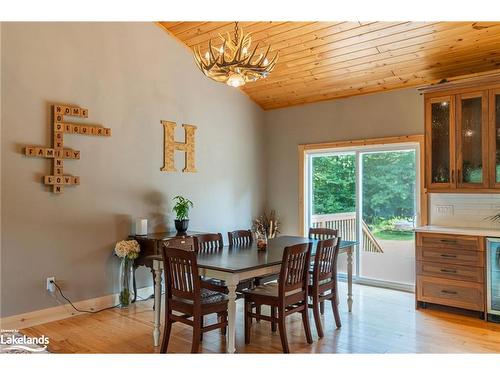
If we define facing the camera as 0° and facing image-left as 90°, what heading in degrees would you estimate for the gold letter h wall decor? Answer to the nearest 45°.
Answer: approximately 315°

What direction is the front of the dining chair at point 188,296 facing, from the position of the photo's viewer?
facing away from the viewer and to the right of the viewer

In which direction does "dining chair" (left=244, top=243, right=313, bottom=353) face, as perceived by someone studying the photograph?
facing away from the viewer and to the left of the viewer

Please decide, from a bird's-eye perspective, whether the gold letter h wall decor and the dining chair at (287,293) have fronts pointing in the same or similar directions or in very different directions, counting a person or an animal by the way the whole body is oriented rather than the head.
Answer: very different directions

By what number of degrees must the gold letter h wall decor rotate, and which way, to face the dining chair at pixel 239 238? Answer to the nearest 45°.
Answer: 0° — it already faces it

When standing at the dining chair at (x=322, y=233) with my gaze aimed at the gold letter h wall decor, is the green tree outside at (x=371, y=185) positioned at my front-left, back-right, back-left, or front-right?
back-right

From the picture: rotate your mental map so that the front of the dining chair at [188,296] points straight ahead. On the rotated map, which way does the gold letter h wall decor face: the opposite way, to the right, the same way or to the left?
to the right

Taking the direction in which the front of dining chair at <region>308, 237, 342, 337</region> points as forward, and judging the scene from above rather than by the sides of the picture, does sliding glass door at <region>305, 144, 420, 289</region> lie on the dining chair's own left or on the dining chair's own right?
on the dining chair's own right

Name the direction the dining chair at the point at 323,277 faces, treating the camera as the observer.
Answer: facing away from the viewer and to the left of the viewer

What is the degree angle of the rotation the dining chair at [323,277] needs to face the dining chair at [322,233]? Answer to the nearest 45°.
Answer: approximately 45° to its right

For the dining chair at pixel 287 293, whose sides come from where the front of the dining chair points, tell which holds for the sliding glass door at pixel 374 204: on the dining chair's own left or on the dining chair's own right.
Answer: on the dining chair's own right
